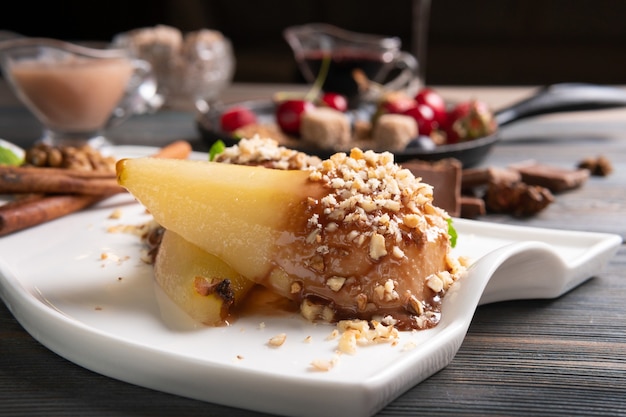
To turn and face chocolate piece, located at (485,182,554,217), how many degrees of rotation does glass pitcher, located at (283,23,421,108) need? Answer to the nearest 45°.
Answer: approximately 90° to its left

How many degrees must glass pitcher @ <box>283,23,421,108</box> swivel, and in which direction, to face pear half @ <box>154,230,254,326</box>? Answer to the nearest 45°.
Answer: approximately 90° to its left

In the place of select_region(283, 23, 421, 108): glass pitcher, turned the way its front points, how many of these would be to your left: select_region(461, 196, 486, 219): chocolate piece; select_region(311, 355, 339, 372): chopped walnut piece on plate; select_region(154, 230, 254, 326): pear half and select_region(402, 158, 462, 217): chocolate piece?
4

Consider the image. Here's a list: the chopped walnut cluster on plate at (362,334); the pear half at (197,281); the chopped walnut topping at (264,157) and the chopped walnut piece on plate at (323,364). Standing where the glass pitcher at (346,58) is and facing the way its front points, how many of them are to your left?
4

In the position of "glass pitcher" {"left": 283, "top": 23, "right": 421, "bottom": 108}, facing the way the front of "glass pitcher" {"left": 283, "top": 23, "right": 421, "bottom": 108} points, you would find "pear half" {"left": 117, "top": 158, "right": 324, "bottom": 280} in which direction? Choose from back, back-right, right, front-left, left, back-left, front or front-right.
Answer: left

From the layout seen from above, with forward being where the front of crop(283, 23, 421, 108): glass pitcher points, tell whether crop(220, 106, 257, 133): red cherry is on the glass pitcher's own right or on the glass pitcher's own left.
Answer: on the glass pitcher's own left

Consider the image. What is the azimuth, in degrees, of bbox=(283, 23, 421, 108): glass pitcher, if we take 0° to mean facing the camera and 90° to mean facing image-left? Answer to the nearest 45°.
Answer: approximately 90°

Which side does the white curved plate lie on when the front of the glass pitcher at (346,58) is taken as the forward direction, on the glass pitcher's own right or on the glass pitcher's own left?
on the glass pitcher's own left

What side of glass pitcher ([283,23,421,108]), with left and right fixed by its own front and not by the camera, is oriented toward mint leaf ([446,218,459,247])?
left

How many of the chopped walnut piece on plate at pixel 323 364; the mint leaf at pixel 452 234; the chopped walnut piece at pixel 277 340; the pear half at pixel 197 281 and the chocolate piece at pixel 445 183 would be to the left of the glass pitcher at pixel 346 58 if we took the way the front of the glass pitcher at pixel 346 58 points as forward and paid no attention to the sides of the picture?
5

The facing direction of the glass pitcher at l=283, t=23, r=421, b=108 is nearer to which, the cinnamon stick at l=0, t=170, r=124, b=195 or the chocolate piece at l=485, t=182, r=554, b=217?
the cinnamon stick

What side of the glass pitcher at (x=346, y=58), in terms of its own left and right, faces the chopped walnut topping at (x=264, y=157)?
left

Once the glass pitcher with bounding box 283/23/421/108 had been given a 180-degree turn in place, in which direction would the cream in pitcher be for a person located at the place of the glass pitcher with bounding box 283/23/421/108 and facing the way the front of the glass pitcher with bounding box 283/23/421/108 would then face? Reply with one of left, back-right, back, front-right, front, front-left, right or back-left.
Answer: back-right
